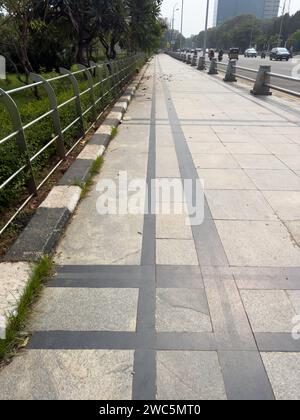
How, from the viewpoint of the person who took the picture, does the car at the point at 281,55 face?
facing the viewer and to the right of the viewer

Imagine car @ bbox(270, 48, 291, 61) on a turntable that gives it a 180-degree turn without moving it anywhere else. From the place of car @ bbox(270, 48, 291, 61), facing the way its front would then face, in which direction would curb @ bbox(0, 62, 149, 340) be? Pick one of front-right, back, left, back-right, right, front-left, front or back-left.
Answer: back-left

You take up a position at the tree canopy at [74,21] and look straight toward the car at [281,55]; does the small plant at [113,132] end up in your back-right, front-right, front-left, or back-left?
back-right

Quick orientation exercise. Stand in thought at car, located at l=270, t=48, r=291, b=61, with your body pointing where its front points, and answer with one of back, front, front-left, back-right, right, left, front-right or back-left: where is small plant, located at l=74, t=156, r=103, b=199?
front-right

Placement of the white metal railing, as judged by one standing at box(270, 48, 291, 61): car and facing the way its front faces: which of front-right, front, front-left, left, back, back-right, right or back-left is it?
front-right

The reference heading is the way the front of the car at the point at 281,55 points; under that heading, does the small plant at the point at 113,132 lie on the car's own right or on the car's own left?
on the car's own right

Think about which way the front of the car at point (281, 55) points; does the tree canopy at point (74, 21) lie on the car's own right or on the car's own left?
on the car's own right
